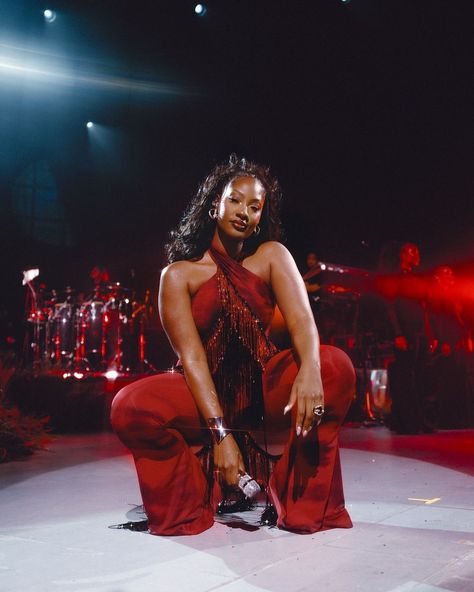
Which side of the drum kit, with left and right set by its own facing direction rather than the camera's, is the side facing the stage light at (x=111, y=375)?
front

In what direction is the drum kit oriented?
toward the camera

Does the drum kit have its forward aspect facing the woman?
yes

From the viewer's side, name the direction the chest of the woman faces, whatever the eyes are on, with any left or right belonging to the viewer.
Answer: facing the viewer

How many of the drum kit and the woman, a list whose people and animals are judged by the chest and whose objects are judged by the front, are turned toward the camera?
2

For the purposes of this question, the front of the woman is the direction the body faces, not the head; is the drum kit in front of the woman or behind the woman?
behind

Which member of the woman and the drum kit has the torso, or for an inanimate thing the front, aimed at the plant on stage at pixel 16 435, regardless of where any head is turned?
the drum kit

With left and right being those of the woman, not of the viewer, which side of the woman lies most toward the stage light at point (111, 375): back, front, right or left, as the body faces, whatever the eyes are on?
back

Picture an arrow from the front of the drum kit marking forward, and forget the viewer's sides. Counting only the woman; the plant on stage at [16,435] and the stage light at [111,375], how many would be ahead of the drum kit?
3

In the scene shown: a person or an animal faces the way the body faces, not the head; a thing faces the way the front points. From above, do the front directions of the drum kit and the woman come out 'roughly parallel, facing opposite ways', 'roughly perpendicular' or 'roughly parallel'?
roughly parallel
